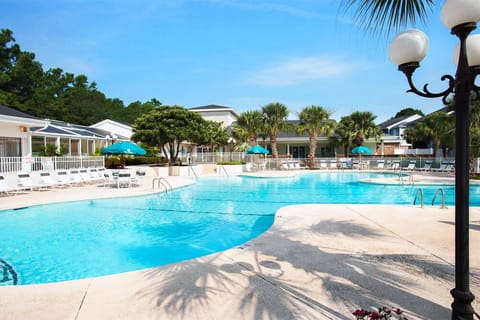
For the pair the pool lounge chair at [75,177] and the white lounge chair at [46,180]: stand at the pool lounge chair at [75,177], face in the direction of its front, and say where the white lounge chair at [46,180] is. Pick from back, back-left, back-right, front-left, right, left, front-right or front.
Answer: right

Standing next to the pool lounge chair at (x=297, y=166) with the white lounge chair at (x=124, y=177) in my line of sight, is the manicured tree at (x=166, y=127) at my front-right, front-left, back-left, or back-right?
front-right

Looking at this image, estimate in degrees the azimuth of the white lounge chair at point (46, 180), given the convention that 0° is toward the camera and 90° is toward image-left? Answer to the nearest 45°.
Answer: approximately 315°

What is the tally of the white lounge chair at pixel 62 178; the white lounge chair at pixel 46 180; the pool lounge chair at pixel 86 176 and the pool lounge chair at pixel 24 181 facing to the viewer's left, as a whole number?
0

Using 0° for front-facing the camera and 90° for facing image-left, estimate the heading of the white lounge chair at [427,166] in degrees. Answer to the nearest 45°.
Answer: approximately 45°

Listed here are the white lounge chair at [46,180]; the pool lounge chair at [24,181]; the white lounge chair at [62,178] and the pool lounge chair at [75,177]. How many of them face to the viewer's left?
0

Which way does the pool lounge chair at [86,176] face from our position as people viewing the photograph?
facing the viewer and to the right of the viewer

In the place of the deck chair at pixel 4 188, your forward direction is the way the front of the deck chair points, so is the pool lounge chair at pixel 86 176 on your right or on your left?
on your left

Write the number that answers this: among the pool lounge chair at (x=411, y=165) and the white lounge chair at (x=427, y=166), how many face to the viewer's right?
0

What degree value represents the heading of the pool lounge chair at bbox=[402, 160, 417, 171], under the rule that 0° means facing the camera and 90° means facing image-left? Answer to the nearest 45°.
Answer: approximately 45°

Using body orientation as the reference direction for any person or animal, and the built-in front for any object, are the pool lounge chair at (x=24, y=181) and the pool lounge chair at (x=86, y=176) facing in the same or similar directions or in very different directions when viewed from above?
same or similar directions

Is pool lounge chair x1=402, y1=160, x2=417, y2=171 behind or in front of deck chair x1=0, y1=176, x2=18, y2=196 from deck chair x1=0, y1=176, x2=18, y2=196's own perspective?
in front

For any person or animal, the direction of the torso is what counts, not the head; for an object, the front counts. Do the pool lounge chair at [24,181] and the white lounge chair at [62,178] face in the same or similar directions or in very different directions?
same or similar directions

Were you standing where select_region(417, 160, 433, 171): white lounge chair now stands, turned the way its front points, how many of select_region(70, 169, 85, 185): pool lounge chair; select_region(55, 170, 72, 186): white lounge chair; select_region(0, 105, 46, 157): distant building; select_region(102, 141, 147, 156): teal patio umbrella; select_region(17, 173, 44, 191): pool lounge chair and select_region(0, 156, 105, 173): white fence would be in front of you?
6

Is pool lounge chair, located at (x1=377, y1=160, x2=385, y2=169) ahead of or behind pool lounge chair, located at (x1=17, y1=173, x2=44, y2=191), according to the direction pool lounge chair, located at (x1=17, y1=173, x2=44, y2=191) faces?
ahead

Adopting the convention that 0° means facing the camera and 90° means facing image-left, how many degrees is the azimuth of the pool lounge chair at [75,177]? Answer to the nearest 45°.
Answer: approximately 315°
